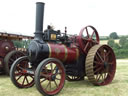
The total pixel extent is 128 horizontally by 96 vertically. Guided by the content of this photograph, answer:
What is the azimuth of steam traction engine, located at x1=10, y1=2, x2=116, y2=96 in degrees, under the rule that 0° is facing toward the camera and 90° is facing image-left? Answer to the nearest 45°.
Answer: approximately 45°
